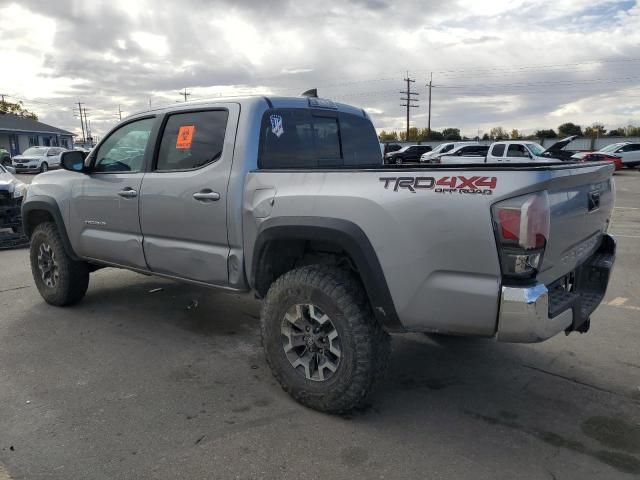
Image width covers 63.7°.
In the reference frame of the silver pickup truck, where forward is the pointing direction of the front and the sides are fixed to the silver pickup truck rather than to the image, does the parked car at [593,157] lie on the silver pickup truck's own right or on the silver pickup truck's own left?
on the silver pickup truck's own right

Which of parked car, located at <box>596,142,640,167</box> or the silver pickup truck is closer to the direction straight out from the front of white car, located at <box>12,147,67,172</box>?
the silver pickup truck

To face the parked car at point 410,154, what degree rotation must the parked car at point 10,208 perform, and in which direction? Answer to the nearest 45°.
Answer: approximately 90° to its left

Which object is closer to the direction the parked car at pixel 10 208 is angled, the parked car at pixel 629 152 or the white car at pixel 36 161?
the parked car

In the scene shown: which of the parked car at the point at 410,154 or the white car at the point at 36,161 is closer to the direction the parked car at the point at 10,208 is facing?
the parked car

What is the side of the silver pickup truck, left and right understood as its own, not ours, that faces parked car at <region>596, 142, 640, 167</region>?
right

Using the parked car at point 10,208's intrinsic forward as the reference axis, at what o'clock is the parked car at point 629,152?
the parked car at point 629,152 is roughly at 10 o'clock from the parked car at point 10,208.

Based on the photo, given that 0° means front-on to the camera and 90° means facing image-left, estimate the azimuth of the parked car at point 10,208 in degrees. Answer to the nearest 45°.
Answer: approximately 315°

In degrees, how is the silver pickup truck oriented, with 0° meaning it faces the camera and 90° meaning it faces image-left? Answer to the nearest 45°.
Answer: approximately 135°
